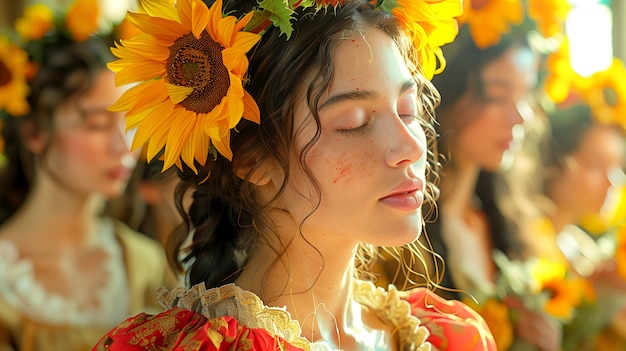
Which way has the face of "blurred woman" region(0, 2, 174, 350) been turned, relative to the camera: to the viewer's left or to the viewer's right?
to the viewer's right

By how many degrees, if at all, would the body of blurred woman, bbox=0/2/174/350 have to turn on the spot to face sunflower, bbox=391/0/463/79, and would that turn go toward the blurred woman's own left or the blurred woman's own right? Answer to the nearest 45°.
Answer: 0° — they already face it

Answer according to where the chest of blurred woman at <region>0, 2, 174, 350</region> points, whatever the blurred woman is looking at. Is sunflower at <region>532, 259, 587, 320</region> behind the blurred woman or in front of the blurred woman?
in front

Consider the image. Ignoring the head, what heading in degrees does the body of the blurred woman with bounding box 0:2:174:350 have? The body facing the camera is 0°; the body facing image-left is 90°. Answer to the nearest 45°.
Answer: approximately 315°

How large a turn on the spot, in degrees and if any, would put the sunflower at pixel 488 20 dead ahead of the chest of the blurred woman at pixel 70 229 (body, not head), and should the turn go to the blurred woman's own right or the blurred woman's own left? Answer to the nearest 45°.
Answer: approximately 45° to the blurred woman's own left

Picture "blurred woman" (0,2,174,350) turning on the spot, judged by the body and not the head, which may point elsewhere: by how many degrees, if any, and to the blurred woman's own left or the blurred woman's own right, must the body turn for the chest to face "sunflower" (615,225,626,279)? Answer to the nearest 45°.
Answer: approximately 45° to the blurred woman's own left

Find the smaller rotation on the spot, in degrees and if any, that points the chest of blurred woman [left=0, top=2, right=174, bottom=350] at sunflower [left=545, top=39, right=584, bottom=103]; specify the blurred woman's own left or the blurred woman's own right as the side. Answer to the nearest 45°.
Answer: approximately 45° to the blurred woman's own left

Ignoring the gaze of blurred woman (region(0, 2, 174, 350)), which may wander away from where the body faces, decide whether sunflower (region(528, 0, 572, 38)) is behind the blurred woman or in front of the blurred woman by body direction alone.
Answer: in front
